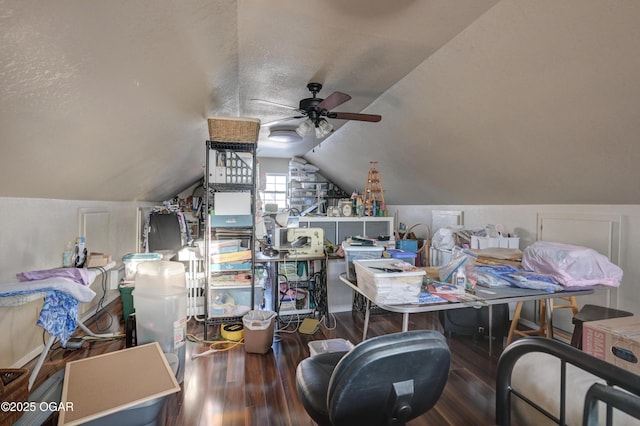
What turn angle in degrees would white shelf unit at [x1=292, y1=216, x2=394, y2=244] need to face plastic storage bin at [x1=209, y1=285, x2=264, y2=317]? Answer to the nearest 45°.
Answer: approximately 45° to its right

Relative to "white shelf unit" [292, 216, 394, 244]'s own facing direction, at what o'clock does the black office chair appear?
The black office chair is roughly at 12 o'clock from the white shelf unit.

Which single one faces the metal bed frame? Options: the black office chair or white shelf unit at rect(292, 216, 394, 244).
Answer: the white shelf unit

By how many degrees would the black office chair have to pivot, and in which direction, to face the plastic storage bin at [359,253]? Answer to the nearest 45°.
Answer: approximately 45° to its right

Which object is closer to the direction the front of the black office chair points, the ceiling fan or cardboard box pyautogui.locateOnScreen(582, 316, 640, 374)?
the ceiling fan

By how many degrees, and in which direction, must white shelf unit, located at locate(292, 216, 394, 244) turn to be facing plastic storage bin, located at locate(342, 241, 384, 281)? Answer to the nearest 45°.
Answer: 0° — it already faces it

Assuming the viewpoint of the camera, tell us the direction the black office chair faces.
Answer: facing away from the viewer and to the left of the viewer

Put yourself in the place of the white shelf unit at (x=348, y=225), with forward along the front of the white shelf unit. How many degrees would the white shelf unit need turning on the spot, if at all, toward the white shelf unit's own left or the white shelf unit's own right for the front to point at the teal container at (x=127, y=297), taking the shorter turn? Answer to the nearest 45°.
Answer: approximately 45° to the white shelf unit's own right

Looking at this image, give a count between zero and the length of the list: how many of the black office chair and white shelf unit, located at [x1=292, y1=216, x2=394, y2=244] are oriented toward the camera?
1

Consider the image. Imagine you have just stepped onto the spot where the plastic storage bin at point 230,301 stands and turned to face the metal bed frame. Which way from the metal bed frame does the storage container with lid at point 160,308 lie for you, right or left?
right
